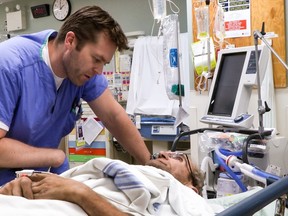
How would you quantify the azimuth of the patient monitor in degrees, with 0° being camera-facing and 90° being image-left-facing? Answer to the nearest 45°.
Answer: approximately 45°

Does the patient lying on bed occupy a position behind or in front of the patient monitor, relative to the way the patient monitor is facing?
in front

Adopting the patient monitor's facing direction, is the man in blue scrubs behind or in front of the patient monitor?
in front

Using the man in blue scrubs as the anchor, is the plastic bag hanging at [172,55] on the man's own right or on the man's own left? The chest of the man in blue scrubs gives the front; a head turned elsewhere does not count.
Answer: on the man's own left

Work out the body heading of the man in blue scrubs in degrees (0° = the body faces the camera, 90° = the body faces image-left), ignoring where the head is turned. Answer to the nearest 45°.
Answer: approximately 315°

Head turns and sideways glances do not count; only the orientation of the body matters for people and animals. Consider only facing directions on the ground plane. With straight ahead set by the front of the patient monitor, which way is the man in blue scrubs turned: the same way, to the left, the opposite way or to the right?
to the left

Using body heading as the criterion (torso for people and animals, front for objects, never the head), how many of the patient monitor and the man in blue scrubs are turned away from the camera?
0
